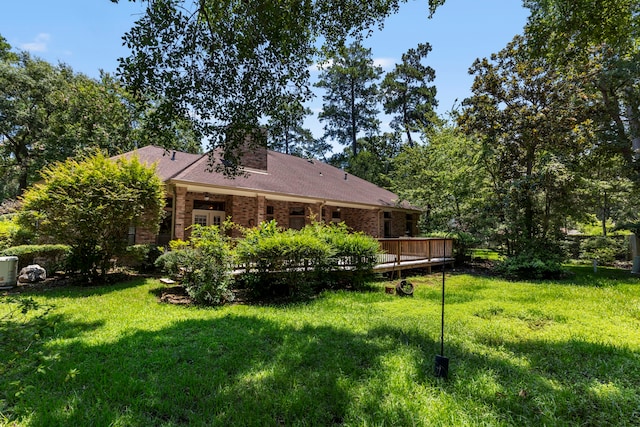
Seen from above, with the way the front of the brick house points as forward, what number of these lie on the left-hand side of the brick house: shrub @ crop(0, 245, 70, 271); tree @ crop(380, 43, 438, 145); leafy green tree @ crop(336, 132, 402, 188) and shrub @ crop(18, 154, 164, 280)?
2

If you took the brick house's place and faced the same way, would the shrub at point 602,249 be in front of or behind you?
behind
